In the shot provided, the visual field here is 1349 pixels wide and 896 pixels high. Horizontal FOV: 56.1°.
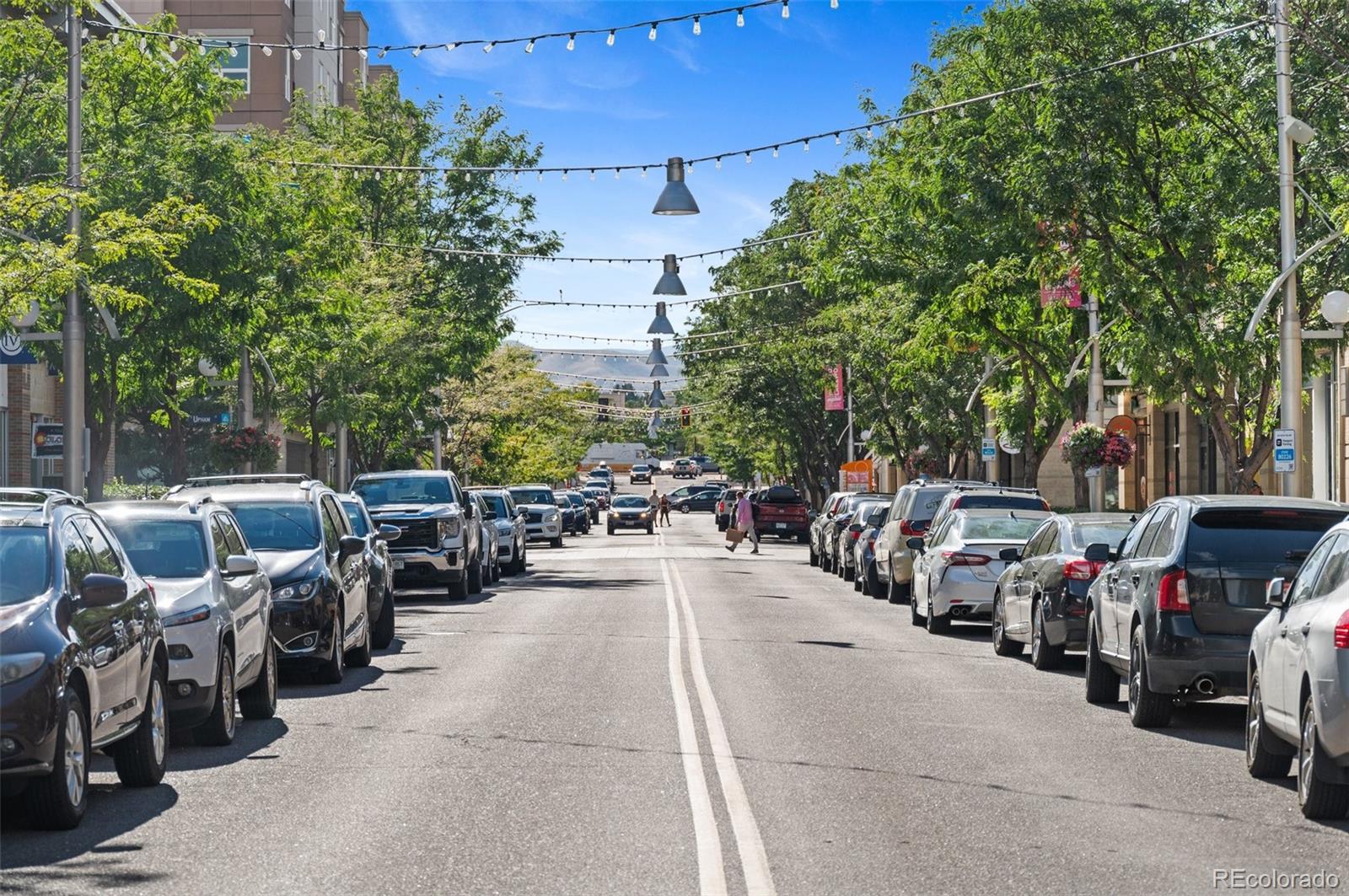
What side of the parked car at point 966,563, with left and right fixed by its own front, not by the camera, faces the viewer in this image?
back

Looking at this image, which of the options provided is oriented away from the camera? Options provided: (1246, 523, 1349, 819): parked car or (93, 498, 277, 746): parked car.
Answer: (1246, 523, 1349, 819): parked car

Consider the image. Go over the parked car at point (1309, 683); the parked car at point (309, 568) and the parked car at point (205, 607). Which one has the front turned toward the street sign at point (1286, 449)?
the parked car at point (1309, 683)

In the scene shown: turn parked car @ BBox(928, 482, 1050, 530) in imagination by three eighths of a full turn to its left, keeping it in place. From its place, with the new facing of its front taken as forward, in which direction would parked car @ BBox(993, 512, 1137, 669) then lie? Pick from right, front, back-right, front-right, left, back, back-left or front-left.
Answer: front-left

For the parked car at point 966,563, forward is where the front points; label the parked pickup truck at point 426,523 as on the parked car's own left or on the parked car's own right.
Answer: on the parked car's own left

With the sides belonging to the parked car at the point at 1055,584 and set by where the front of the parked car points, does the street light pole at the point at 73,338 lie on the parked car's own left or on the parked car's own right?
on the parked car's own left

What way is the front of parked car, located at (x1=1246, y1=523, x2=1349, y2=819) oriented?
away from the camera

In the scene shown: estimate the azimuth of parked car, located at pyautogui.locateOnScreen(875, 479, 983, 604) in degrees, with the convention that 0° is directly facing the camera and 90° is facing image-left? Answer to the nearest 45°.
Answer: approximately 180°

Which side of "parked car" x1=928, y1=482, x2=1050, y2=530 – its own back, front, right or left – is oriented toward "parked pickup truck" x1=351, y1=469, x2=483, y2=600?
left

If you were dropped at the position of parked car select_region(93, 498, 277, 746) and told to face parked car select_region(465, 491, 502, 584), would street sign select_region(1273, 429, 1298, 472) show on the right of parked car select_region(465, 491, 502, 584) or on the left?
right

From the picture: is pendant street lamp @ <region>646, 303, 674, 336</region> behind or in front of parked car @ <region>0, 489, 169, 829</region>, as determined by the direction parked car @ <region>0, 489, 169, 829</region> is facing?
behind

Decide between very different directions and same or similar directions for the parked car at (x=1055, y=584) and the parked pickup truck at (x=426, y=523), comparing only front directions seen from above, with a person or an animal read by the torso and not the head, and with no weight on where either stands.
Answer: very different directions
